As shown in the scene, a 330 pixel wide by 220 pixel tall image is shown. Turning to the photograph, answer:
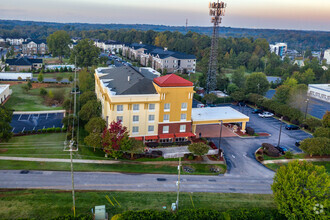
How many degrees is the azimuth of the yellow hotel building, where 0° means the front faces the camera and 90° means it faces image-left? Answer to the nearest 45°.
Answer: approximately 270°

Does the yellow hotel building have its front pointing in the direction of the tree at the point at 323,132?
yes

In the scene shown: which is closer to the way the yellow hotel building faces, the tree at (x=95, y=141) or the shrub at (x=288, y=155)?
the shrub

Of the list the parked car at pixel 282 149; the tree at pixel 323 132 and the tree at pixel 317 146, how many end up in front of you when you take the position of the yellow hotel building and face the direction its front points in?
3
